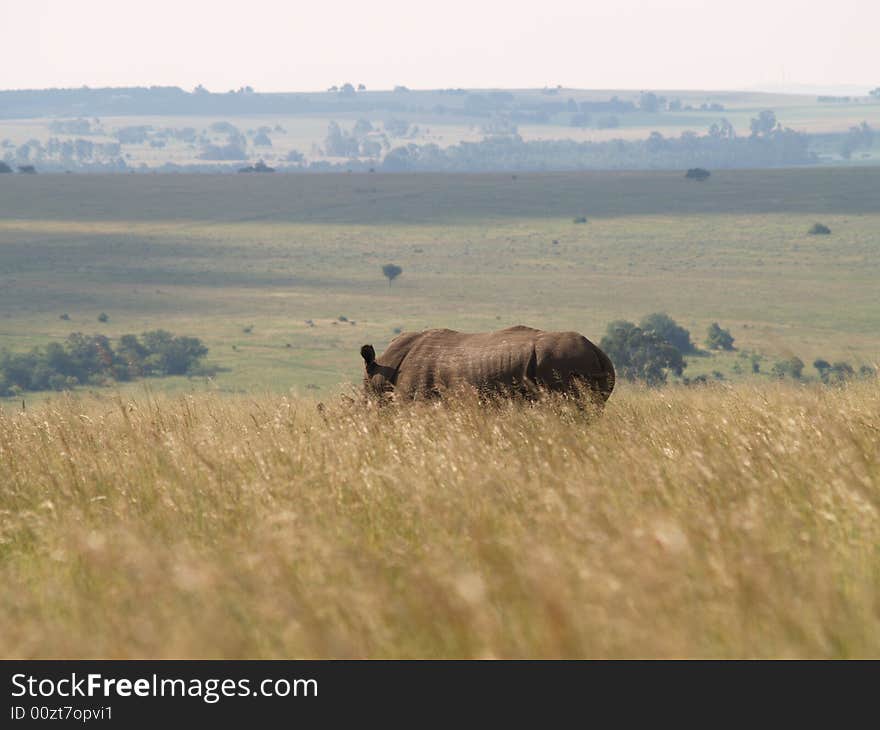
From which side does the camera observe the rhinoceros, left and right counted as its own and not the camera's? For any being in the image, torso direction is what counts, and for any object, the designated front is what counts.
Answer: left
